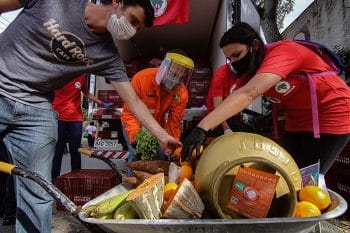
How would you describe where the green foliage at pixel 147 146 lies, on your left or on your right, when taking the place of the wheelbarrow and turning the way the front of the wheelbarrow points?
on your left

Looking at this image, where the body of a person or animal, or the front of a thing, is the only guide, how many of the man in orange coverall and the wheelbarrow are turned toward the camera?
1

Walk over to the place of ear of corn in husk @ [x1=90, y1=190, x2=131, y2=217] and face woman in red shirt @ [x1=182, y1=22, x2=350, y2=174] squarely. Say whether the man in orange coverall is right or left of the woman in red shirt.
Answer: left

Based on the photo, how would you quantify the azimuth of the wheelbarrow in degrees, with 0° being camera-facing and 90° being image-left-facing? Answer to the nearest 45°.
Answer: approximately 270°

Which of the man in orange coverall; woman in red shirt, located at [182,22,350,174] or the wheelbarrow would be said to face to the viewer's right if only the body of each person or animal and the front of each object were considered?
the wheelbarrow

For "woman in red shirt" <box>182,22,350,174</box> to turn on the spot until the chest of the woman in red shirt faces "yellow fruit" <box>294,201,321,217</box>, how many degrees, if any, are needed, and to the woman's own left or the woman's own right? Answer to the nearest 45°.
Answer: approximately 45° to the woman's own left

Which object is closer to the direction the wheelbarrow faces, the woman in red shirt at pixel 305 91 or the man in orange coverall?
the woman in red shirt

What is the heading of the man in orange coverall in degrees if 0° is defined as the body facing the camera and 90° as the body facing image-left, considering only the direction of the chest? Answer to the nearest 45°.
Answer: approximately 0°

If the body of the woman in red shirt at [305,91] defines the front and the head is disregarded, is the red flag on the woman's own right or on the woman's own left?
on the woman's own right

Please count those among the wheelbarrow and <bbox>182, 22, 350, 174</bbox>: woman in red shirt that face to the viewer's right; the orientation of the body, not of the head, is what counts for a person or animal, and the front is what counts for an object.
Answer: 1

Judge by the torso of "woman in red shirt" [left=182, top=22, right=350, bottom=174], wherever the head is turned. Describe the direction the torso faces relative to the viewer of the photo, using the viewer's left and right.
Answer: facing the viewer and to the left of the viewer
